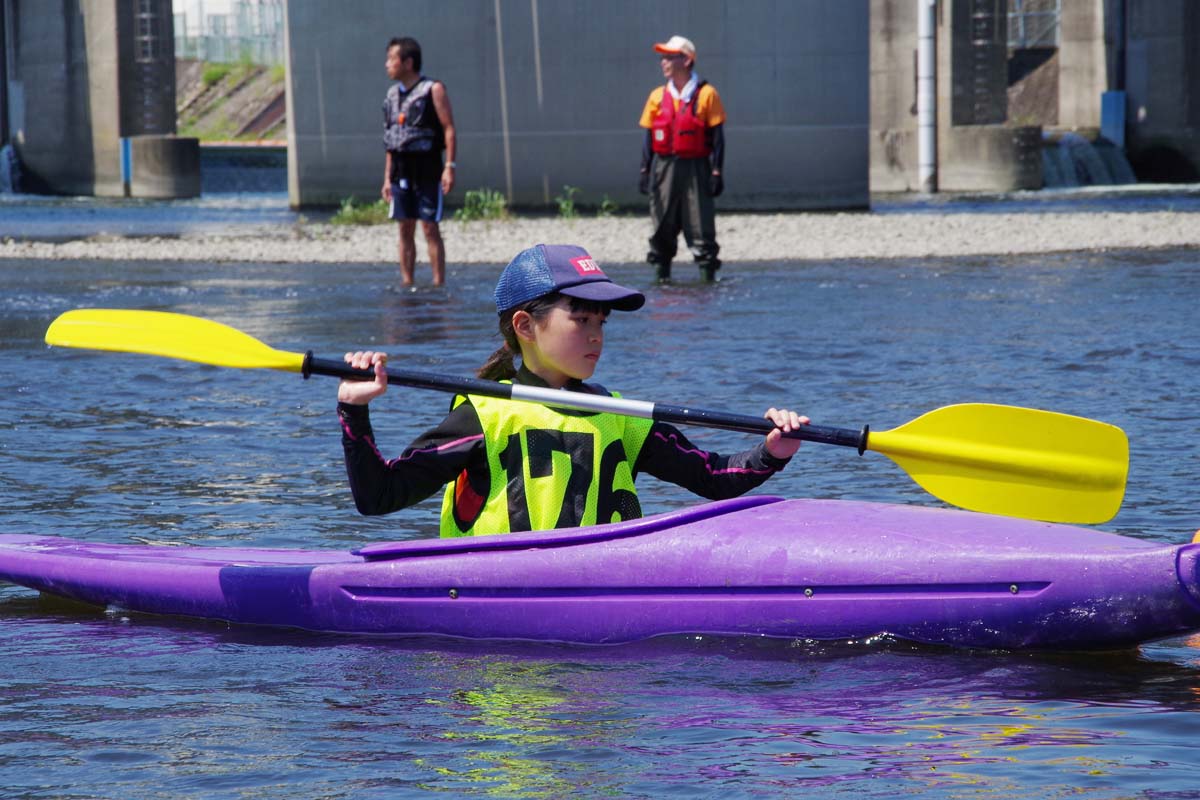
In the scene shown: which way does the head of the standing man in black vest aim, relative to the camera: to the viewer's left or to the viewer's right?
to the viewer's left

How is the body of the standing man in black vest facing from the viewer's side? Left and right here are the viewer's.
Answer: facing the viewer and to the left of the viewer

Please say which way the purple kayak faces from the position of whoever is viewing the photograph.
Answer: facing to the right of the viewer

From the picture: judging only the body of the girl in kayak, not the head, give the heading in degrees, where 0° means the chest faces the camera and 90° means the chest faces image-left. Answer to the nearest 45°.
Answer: approximately 315°

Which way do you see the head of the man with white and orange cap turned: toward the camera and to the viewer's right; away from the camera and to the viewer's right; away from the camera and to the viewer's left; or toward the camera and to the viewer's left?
toward the camera and to the viewer's left

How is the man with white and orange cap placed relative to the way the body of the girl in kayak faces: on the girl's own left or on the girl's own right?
on the girl's own left

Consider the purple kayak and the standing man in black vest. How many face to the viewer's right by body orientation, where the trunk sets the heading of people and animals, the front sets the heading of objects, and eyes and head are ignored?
1

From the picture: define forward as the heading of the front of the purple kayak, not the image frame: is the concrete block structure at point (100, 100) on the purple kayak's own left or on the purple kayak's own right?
on the purple kayak's own left

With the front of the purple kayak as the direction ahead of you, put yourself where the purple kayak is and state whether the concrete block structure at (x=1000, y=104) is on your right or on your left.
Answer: on your left

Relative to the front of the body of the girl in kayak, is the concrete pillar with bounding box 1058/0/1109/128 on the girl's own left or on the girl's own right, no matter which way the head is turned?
on the girl's own left

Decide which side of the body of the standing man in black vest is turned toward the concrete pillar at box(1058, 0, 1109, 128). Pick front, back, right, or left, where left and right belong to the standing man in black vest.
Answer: back

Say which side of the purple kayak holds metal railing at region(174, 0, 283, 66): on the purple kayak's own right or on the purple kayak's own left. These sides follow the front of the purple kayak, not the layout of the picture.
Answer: on the purple kayak's own left
